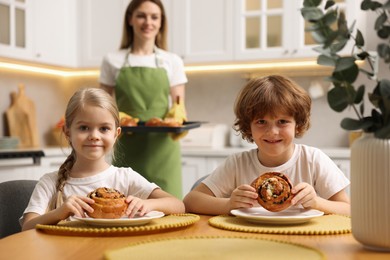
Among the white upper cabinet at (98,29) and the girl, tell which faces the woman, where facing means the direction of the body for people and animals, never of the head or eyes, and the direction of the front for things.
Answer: the white upper cabinet

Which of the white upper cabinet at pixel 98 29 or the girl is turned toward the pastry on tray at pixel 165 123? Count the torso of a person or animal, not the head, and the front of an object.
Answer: the white upper cabinet

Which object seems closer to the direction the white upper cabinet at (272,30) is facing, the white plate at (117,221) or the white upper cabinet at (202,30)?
the white plate

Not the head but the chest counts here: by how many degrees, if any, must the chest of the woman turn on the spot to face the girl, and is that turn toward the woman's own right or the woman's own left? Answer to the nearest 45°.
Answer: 0° — they already face them

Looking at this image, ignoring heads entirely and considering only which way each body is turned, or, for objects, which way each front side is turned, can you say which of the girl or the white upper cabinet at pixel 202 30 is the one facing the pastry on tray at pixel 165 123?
the white upper cabinet

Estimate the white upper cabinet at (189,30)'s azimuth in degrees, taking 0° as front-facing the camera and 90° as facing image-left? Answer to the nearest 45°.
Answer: approximately 0°

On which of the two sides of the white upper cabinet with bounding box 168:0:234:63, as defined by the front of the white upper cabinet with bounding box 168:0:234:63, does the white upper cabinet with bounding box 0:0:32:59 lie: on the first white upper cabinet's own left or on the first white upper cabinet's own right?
on the first white upper cabinet's own right

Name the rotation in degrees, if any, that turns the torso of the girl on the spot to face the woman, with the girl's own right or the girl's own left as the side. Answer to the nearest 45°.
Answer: approximately 180°

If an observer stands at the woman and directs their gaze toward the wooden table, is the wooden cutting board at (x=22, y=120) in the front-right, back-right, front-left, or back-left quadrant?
back-right
